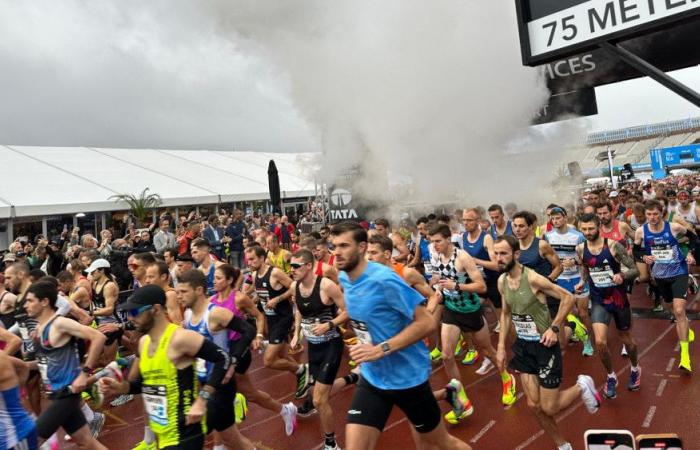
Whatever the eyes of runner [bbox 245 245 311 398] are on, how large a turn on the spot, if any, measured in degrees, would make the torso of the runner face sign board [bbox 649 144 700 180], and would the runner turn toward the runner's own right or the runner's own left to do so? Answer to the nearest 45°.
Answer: approximately 180°

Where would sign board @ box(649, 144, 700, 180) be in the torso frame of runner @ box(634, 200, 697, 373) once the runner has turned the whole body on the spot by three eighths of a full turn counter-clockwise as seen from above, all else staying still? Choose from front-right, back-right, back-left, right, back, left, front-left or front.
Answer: left

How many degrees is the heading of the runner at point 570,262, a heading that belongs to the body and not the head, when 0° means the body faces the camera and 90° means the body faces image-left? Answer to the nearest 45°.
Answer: approximately 45°

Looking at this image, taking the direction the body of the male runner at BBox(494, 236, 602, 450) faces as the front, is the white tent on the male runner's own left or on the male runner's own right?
on the male runner's own right
